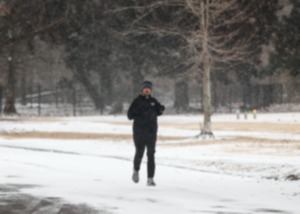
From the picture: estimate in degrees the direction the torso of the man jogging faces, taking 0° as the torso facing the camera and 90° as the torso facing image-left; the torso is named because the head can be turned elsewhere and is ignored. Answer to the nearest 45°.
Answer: approximately 0°
